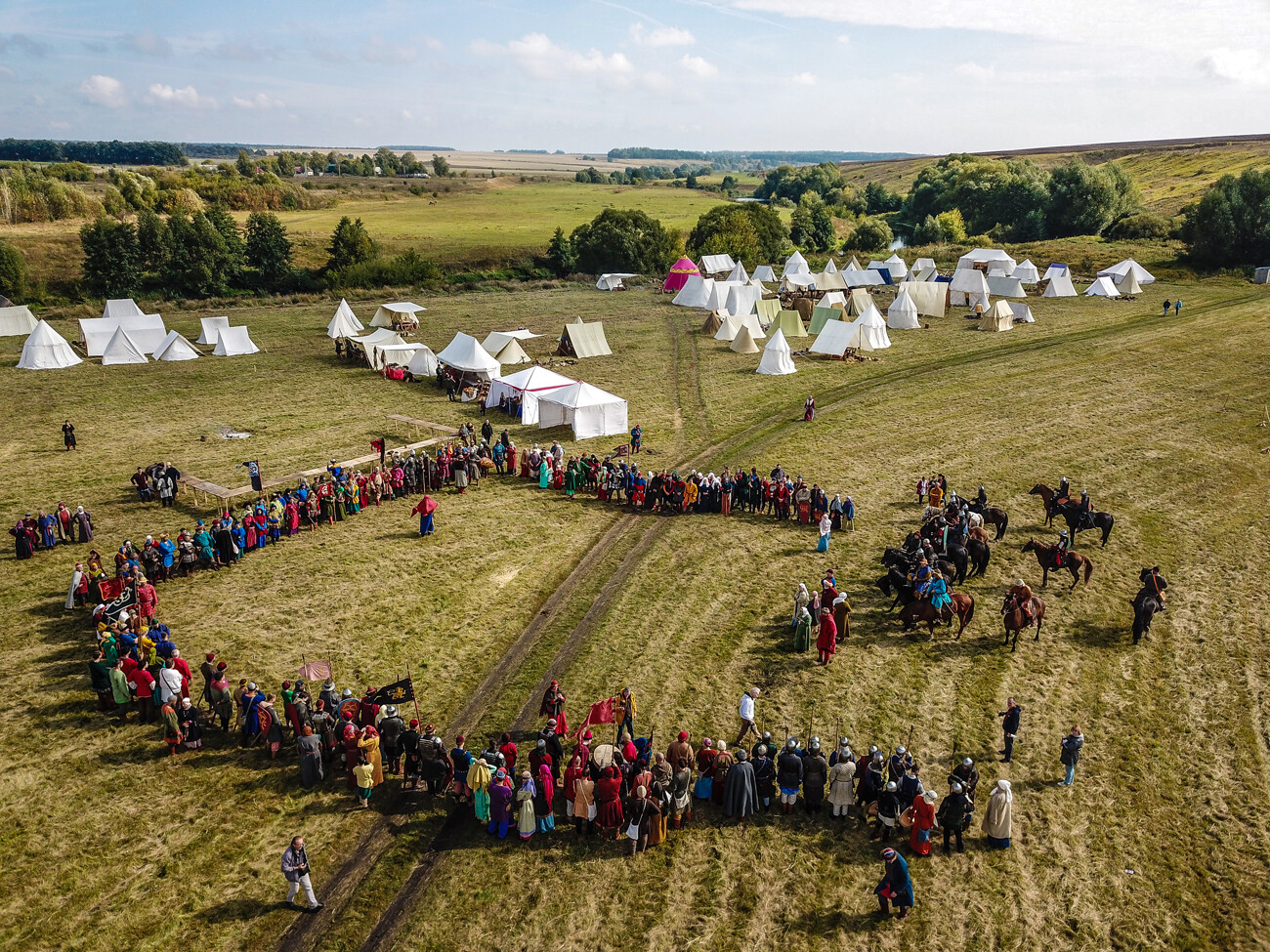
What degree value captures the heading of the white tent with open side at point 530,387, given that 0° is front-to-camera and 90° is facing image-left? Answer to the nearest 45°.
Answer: approximately 45°

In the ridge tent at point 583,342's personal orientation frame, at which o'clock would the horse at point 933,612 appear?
The horse is roughly at 10 o'clock from the ridge tent.

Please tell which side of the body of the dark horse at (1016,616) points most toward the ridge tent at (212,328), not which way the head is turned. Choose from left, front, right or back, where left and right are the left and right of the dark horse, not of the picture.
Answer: right

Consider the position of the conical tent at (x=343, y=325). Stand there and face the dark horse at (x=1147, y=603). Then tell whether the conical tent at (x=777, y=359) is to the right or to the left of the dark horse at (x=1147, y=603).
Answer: left

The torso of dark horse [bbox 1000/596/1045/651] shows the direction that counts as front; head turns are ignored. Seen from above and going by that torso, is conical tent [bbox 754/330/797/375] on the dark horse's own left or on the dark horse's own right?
on the dark horse's own right
